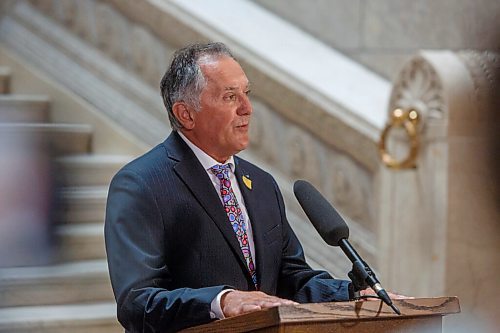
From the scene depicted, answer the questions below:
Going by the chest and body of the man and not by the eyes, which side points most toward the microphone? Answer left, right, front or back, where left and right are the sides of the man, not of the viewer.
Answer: front

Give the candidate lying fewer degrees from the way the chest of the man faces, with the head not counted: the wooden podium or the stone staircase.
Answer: the wooden podium

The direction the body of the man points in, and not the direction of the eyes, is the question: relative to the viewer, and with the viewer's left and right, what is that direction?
facing the viewer and to the right of the viewer

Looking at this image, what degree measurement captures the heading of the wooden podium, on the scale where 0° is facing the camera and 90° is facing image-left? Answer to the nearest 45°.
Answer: approximately 315°

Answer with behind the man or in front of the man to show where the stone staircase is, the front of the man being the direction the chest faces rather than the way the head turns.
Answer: behind

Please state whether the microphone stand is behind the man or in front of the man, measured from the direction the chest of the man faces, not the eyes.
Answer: in front

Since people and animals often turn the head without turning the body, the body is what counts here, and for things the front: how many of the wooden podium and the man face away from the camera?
0

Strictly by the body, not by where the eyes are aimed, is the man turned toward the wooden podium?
yes

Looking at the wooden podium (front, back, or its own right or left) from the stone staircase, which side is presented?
back

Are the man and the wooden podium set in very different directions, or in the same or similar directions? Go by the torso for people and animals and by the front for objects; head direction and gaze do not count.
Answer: same or similar directions
